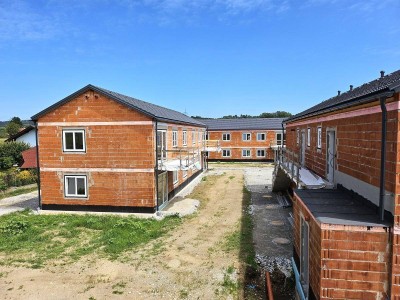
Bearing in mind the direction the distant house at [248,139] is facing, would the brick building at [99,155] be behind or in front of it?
in front

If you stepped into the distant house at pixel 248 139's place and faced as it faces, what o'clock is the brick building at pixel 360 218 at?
The brick building is roughly at 12 o'clock from the distant house.

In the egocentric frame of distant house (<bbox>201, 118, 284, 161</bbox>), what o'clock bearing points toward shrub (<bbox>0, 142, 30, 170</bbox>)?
The shrub is roughly at 2 o'clock from the distant house.

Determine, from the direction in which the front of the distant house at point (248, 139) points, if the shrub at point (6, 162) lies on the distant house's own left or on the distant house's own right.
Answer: on the distant house's own right

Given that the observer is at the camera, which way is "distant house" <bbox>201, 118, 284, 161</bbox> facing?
facing the viewer

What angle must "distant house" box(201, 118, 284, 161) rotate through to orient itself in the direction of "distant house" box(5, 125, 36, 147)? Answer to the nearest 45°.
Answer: approximately 90° to its right

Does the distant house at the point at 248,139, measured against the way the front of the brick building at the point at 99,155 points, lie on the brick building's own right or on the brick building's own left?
on the brick building's own left

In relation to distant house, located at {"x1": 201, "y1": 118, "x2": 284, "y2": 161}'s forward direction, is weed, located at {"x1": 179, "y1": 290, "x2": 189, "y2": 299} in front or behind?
in front
